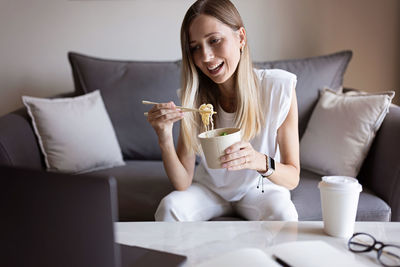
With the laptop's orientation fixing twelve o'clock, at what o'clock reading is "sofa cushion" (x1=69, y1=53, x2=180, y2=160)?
The sofa cushion is roughly at 11 o'clock from the laptop.

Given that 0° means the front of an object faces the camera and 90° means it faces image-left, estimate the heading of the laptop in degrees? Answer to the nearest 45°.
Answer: approximately 225°

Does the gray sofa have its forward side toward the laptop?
yes

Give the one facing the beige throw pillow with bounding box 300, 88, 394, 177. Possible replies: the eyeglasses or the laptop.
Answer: the laptop

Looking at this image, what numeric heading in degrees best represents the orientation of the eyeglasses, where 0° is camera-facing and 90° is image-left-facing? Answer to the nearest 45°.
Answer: approximately 45°

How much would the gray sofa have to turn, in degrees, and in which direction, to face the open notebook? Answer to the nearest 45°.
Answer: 0° — it already faces it

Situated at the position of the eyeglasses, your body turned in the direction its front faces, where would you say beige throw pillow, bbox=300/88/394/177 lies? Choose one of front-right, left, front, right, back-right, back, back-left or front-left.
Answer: back-right

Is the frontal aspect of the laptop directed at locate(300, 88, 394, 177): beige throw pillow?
yes

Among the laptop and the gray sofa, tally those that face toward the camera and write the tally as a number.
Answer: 1
